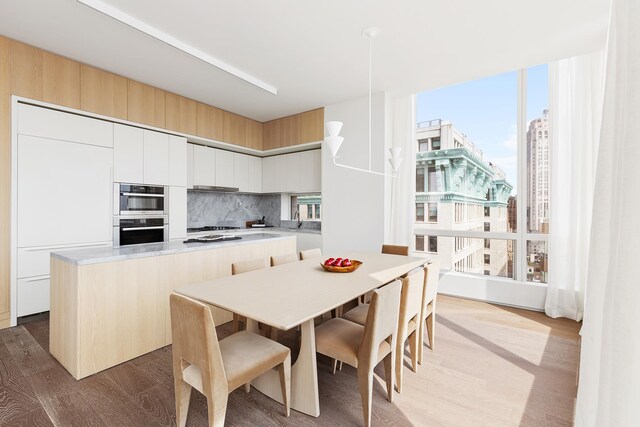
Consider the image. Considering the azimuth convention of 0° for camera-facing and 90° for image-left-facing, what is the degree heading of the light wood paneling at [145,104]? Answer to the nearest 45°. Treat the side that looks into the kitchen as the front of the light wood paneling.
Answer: approximately 315°

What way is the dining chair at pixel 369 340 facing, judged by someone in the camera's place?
facing away from the viewer and to the left of the viewer

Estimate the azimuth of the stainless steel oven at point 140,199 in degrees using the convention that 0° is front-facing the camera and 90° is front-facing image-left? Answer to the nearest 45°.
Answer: approximately 315°

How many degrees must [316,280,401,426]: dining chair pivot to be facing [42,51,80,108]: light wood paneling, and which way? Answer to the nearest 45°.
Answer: approximately 45° to its left

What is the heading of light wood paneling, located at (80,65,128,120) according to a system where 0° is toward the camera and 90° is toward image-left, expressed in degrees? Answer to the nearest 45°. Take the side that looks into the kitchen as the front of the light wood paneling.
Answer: approximately 315°

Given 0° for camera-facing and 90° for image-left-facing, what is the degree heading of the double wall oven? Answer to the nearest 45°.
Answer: approximately 315°

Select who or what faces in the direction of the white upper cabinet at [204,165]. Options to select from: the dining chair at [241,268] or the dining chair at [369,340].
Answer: the dining chair at [369,340]

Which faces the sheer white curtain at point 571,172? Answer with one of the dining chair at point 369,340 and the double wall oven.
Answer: the double wall oven
